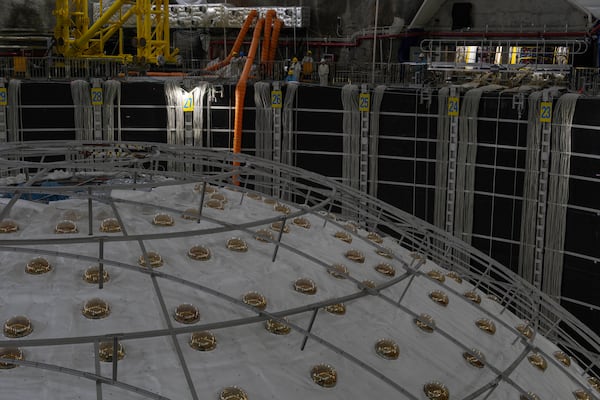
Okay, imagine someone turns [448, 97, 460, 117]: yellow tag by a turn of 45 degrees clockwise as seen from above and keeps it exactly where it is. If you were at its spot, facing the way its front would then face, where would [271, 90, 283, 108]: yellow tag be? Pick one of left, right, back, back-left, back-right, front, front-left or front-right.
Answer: front-right

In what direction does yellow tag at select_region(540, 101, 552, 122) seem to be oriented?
toward the camera

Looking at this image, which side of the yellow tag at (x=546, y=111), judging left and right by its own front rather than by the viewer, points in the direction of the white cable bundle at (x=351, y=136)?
right

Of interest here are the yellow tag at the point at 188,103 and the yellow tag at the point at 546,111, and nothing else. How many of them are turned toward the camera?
2

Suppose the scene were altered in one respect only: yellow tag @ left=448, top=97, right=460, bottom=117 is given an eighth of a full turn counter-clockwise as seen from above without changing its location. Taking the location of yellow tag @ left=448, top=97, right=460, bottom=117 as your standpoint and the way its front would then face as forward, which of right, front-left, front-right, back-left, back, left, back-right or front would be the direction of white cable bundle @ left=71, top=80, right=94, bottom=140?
back-right

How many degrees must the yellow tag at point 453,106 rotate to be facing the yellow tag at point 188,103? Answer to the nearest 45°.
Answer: approximately 90° to its right

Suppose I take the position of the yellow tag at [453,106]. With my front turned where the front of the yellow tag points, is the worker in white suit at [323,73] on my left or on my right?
on my right

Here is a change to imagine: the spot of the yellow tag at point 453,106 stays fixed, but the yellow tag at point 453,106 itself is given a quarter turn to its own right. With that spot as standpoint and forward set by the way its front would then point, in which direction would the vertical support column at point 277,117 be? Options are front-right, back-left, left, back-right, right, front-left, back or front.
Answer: front

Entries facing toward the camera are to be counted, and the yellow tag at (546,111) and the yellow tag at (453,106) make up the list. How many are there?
2

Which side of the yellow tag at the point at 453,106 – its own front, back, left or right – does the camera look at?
front

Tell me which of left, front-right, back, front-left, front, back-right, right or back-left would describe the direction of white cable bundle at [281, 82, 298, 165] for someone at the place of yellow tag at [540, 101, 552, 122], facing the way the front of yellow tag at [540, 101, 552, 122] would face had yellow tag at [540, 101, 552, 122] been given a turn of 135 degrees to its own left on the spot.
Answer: back-left

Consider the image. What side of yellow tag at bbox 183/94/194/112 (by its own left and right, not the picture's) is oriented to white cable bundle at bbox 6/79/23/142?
right

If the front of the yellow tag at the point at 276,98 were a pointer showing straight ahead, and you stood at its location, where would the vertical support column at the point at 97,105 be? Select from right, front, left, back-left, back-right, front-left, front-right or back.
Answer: right

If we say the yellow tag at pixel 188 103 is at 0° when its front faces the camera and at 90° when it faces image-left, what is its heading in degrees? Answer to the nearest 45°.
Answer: approximately 0°

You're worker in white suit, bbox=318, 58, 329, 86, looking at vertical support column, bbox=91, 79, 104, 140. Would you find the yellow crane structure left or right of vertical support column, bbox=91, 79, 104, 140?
right
